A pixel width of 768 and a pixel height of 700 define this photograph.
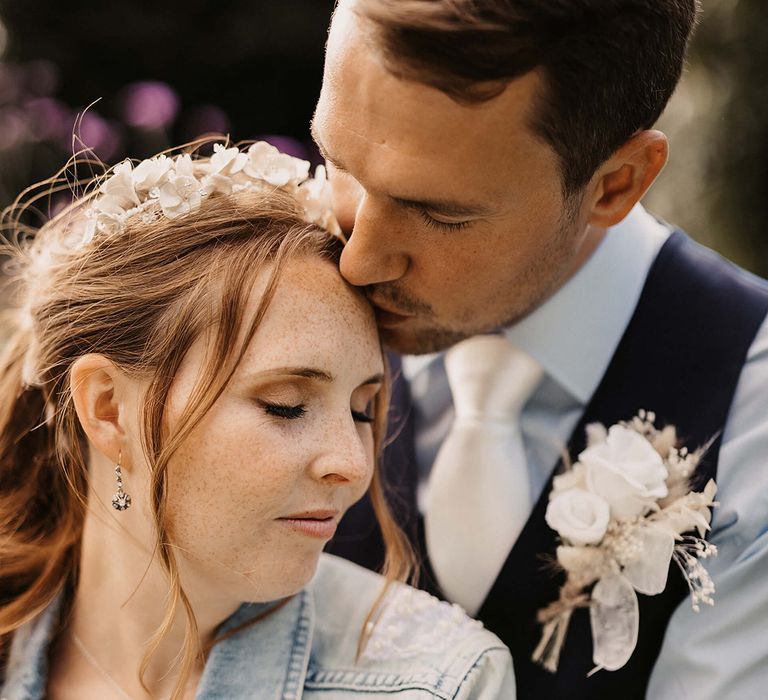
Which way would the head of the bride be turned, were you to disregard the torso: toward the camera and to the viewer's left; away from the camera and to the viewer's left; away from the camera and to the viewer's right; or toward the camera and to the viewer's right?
toward the camera and to the viewer's right

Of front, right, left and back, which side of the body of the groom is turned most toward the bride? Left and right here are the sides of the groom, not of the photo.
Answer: front

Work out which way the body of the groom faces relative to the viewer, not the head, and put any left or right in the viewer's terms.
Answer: facing the viewer and to the left of the viewer

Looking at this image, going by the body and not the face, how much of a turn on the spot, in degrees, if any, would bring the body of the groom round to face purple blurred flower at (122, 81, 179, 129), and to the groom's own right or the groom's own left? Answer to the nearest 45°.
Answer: approximately 90° to the groom's own right

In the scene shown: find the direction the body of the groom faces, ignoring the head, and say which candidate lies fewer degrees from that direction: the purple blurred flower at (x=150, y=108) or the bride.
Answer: the bride

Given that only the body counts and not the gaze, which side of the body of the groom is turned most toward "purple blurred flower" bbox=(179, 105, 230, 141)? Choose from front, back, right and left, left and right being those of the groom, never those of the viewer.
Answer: right

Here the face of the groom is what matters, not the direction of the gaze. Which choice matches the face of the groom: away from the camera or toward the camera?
toward the camera

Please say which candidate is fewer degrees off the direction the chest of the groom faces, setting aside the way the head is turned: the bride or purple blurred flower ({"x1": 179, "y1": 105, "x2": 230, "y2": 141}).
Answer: the bride
